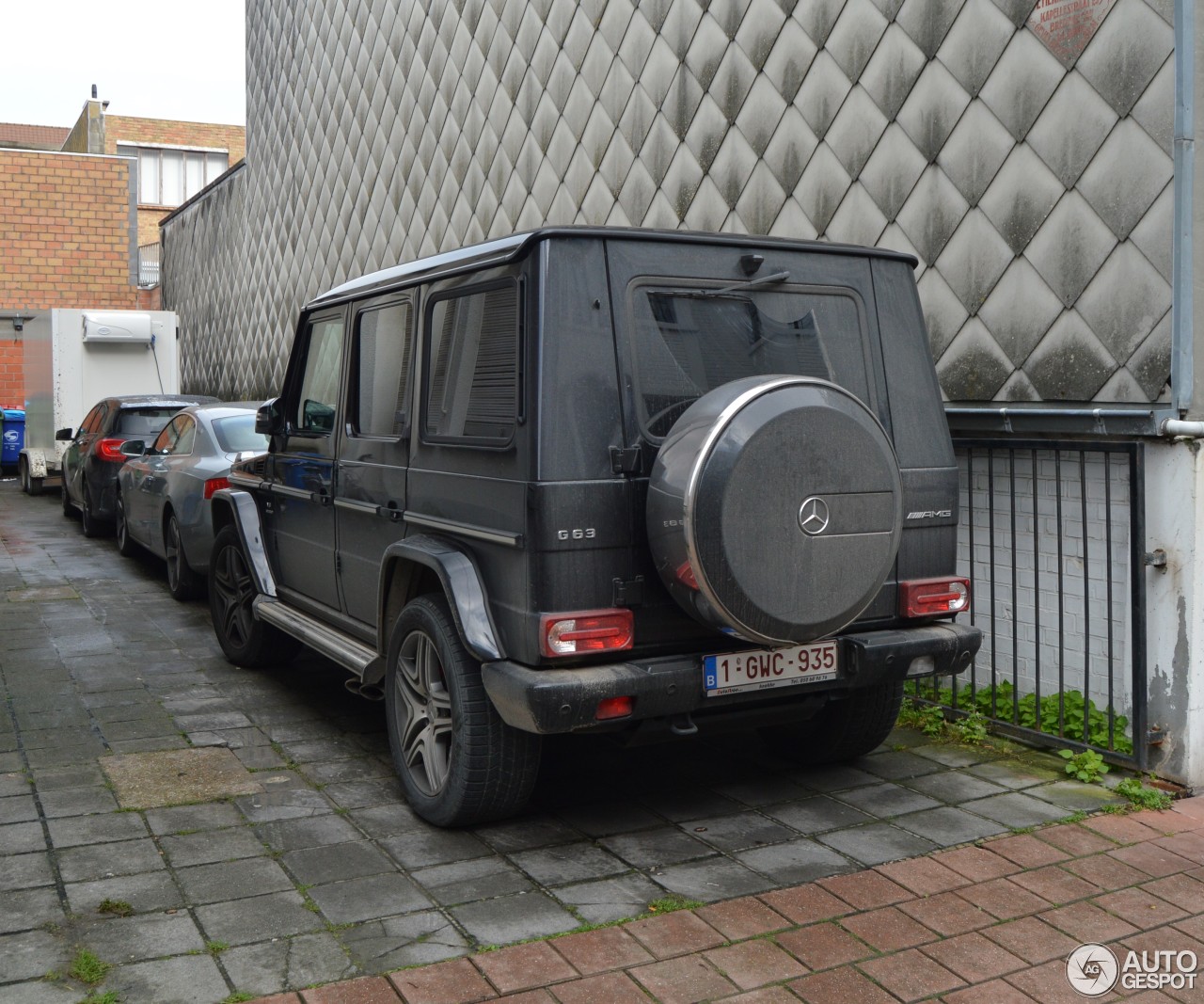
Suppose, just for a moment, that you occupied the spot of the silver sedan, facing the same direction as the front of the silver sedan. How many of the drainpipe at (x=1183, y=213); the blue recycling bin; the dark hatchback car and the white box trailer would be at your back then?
1

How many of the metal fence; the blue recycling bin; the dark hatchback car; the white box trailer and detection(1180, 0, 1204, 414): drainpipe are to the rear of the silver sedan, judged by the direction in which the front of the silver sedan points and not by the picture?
2

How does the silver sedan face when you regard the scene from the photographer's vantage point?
facing away from the viewer and to the left of the viewer

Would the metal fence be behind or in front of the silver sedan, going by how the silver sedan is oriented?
behind

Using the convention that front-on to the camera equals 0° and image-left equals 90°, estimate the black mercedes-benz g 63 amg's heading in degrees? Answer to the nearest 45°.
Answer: approximately 135°

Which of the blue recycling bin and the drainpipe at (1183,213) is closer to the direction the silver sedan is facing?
the blue recycling bin

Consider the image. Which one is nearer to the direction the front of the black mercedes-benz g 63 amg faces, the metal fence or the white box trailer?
the white box trailer

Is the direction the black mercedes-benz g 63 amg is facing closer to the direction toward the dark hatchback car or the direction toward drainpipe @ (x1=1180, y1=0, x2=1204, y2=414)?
the dark hatchback car

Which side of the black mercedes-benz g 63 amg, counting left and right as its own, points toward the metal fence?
right

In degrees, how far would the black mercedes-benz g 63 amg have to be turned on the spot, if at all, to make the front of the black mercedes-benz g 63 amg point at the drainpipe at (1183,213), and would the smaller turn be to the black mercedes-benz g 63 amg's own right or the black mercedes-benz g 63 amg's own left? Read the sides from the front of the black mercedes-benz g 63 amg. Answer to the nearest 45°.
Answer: approximately 135° to the black mercedes-benz g 63 amg's own right

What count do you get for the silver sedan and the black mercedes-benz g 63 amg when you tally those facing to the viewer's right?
0

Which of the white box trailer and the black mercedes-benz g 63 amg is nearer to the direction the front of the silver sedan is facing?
the white box trailer

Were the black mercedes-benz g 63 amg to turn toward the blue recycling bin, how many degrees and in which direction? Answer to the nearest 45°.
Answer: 0° — it already faces it
